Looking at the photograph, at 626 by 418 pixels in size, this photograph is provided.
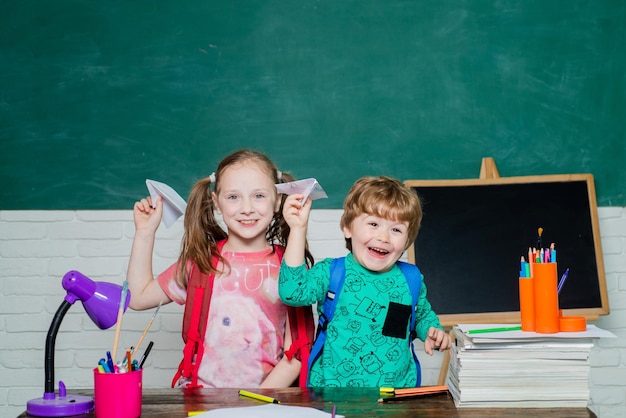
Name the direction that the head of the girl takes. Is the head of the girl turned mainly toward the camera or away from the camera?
toward the camera

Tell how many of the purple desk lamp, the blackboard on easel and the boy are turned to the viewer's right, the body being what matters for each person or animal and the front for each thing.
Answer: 1

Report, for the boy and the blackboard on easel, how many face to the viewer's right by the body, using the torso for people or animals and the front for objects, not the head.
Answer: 0

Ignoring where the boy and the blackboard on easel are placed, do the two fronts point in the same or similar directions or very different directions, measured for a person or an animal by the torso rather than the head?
same or similar directions

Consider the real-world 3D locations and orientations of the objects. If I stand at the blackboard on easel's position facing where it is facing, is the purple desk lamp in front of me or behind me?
in front

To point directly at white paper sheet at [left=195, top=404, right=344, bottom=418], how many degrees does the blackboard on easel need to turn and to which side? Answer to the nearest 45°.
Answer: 0° — it already faces it

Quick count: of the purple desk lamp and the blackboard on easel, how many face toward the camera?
1

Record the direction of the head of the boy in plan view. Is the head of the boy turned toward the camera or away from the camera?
toward the camera

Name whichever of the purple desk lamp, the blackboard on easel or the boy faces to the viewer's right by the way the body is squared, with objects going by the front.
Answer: the purple desk lamp

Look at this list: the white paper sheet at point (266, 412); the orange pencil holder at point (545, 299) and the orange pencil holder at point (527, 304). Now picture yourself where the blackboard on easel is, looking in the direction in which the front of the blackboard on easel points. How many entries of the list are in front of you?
3

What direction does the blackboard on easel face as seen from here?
toward the camera

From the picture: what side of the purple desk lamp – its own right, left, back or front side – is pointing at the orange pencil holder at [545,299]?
front

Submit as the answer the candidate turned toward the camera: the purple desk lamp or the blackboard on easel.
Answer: the blackboard on easel

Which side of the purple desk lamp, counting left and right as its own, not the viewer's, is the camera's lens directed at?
right

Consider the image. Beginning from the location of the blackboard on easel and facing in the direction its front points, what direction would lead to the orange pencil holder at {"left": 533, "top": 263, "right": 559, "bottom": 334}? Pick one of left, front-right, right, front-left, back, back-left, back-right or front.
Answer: front

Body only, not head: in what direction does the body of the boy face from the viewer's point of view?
toward the camera
